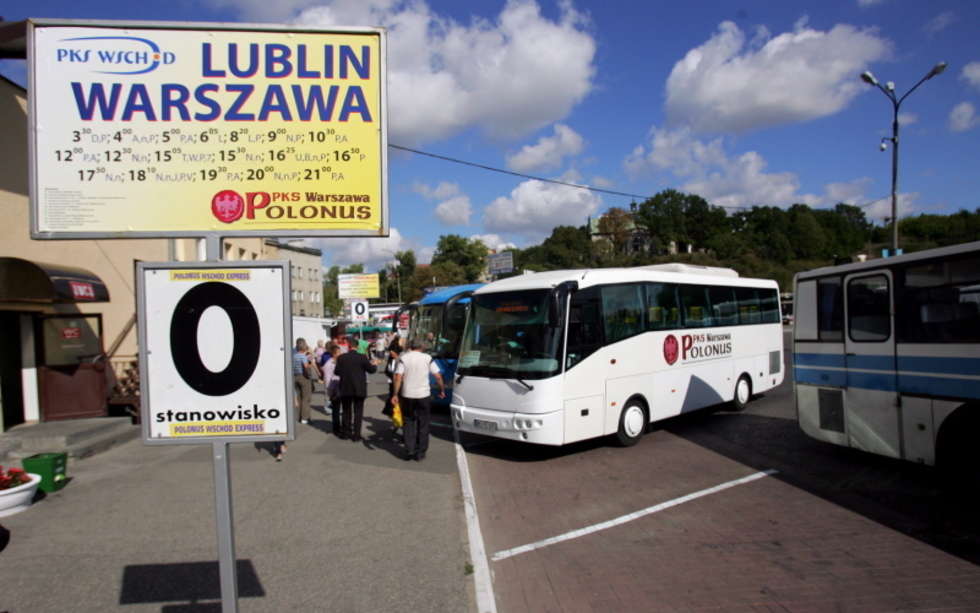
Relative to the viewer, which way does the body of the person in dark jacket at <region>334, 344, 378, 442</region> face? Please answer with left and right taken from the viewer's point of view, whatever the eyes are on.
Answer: facing away from the viewer

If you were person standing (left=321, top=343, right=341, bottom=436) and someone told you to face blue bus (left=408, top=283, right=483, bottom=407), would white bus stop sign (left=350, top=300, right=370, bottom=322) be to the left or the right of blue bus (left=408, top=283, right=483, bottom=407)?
left

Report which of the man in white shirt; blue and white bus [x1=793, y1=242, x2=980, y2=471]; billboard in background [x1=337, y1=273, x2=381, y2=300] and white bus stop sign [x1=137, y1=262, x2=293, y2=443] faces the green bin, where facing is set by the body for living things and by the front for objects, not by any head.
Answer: the billboard in background

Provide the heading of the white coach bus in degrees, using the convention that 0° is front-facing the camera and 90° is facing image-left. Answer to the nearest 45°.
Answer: approximately 45°

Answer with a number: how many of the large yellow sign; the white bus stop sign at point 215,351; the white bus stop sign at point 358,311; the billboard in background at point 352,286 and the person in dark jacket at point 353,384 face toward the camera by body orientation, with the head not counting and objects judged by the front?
4

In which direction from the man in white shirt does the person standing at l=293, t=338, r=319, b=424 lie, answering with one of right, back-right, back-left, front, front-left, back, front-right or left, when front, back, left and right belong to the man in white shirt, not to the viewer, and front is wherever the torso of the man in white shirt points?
front-left

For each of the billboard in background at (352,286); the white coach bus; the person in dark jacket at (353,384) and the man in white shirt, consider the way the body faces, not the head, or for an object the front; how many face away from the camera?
2

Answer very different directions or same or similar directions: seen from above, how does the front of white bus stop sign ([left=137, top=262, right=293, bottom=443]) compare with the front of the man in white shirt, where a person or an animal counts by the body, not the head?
very different directions

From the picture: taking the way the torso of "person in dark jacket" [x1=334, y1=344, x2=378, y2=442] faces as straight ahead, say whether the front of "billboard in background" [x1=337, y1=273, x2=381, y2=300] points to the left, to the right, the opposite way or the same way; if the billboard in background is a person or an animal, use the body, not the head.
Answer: the opposite way

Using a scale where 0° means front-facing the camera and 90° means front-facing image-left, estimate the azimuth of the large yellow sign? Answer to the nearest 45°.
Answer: approximately 0°

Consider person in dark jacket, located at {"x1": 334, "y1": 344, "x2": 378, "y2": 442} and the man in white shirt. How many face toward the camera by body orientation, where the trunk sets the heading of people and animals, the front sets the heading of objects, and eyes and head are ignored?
0

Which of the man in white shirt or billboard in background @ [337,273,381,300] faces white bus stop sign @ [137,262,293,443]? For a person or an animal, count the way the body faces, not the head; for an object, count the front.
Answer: the billboard in background

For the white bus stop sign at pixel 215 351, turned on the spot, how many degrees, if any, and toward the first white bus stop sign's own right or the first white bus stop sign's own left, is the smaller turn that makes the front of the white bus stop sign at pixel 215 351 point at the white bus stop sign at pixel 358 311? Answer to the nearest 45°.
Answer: approximately 180°

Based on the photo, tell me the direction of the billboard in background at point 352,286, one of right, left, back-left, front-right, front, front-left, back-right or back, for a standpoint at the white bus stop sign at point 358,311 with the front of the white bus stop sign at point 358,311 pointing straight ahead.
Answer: back
